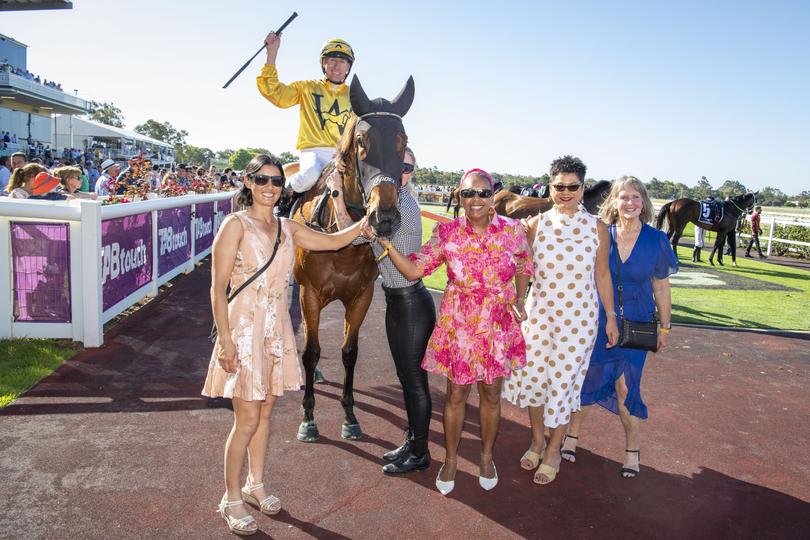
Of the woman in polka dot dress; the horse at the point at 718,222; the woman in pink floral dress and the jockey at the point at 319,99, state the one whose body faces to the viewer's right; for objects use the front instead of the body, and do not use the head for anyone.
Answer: the horse

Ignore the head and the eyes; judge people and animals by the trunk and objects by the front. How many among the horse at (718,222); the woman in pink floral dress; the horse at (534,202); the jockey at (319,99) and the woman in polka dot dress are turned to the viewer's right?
2

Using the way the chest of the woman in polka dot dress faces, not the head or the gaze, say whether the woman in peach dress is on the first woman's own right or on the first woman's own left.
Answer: on the first woman's own right

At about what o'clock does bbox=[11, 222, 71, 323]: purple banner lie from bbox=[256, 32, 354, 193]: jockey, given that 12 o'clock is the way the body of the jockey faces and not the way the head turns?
The purple banner is roughly at 4 o'clock from the jockey.

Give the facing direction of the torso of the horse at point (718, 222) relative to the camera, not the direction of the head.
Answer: to the viewer's right

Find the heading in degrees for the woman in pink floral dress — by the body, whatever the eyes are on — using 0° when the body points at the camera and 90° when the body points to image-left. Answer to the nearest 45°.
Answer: approximately 0°

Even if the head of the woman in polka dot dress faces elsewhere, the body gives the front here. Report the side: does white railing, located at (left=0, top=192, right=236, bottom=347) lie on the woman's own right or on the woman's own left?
on the woman's own right
